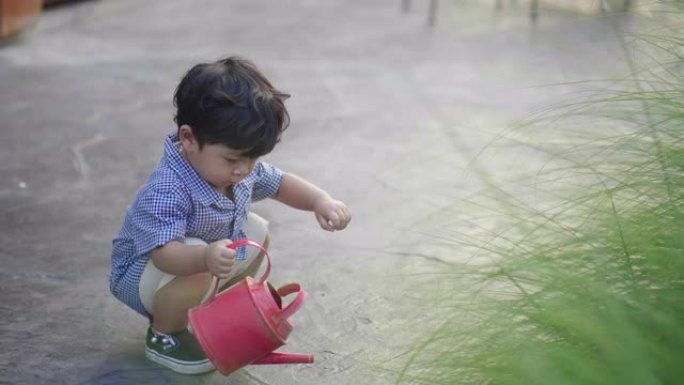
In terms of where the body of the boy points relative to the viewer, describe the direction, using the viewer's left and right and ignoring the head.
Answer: facing the viewer and to the right of the viewer

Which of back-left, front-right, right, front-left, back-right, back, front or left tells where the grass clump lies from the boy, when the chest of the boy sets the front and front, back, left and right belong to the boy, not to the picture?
front

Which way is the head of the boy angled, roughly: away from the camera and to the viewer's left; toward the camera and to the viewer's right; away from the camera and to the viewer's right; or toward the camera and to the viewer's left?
toward the camera and to the viewer's right
